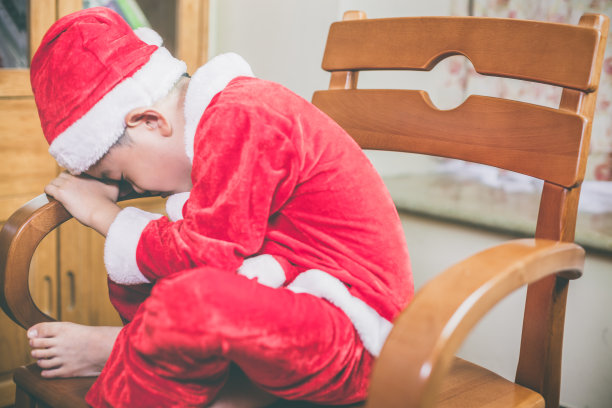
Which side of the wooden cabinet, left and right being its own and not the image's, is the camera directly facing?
front

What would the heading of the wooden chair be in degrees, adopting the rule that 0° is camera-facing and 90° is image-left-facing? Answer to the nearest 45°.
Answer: approximately 45°

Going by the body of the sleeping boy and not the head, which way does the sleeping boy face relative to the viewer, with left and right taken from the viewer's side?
facing to the left of the viewer

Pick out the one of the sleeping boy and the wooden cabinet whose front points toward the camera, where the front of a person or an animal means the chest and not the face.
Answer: the wooden cabinet

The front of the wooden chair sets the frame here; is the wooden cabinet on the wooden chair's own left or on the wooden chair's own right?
on the wooden chair's own right

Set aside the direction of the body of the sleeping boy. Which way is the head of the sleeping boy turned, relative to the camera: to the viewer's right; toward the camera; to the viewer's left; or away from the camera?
to the viewer's left

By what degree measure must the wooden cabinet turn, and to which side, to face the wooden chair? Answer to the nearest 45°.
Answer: approximately 45° to its left

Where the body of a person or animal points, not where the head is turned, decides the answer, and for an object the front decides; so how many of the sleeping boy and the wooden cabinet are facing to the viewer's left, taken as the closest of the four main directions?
1
